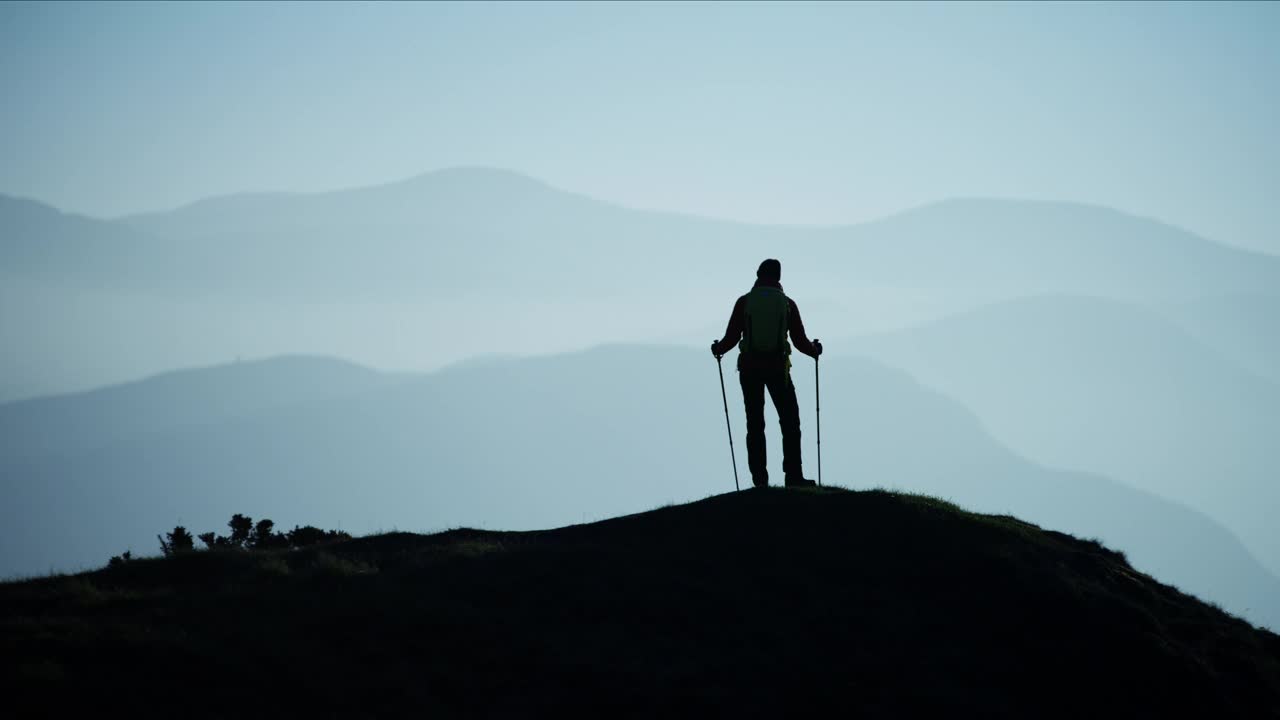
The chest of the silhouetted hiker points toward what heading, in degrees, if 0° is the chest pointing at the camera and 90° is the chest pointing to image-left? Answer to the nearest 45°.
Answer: approximately 180°
